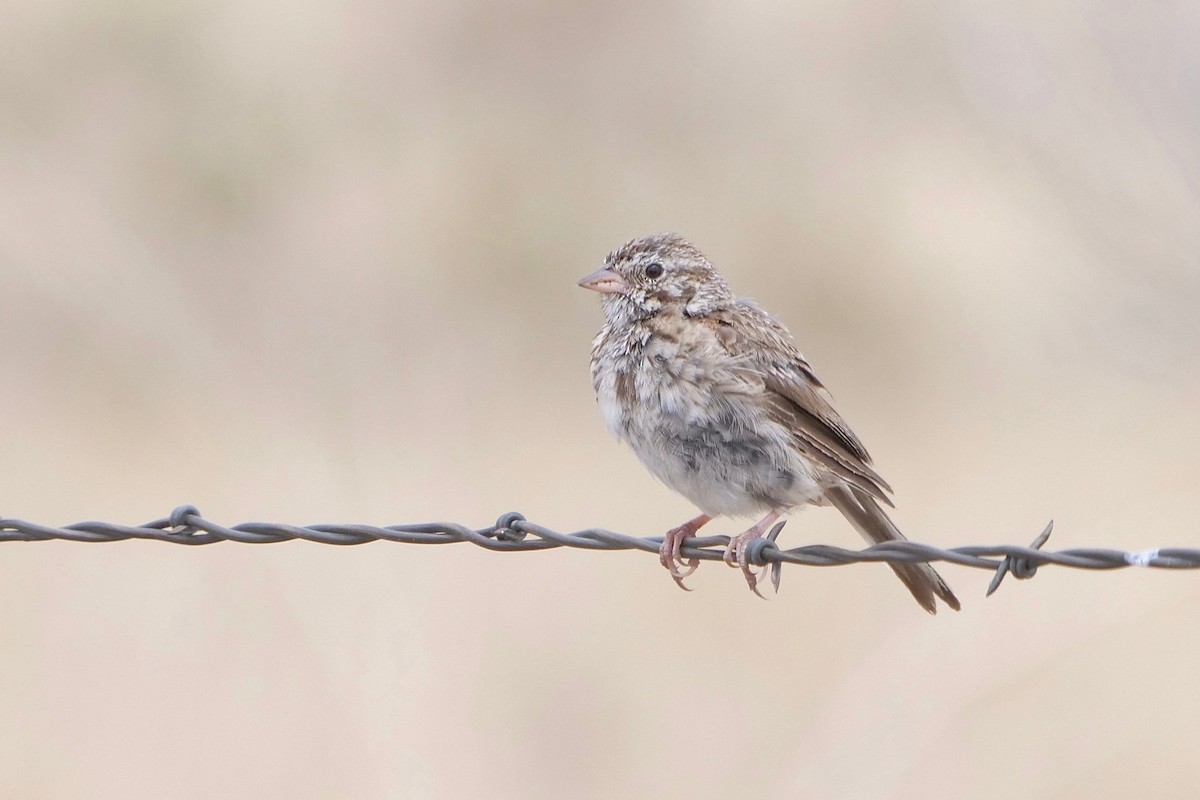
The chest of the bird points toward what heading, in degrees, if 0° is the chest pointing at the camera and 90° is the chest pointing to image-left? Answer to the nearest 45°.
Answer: approximately 45°
